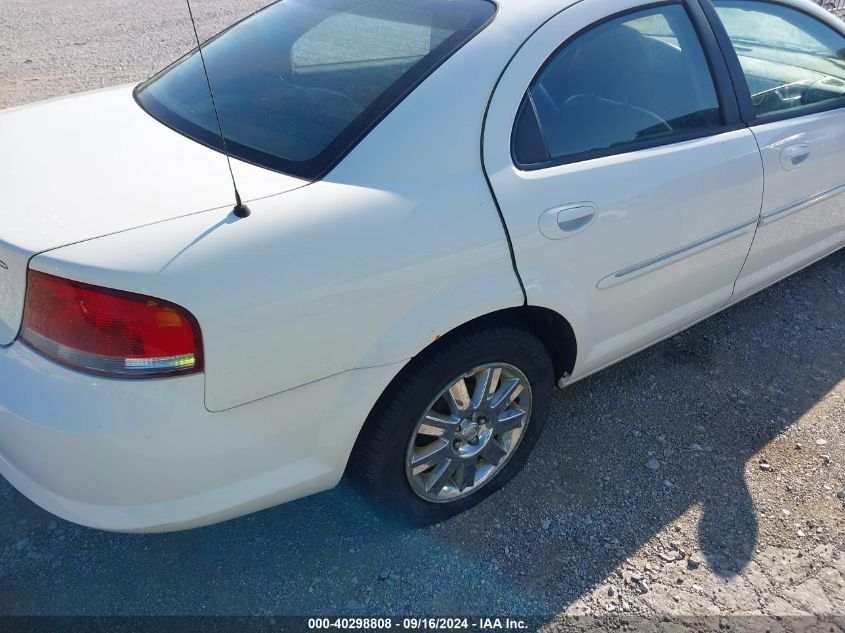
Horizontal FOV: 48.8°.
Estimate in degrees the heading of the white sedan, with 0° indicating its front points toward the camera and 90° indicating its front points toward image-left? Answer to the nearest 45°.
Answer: approximately 225°
